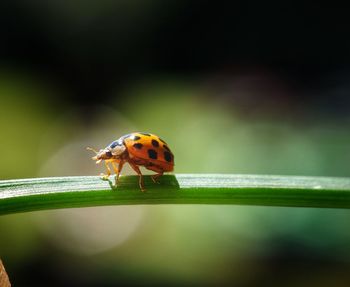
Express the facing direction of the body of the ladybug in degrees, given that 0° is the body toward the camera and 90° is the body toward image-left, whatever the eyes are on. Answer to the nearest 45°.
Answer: approximately 90°
